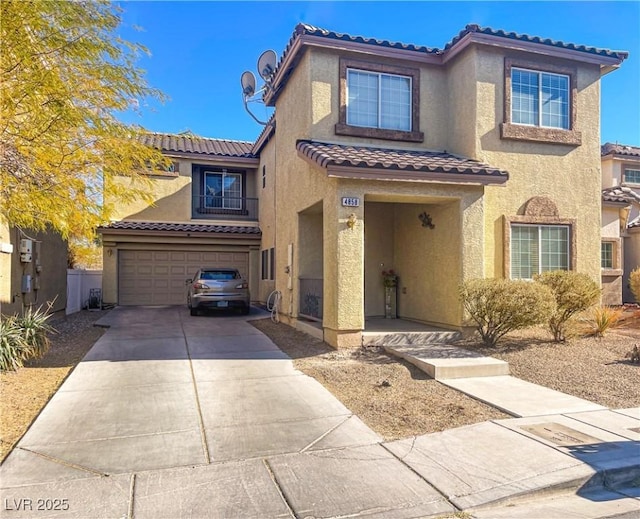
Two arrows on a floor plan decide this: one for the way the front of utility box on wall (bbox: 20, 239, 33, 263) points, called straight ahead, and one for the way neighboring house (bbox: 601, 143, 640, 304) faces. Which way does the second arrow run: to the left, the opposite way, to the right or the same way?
to the right

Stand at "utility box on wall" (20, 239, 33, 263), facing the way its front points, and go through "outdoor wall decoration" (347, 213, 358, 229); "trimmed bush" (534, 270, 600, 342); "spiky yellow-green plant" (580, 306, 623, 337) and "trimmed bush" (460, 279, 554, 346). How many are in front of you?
4

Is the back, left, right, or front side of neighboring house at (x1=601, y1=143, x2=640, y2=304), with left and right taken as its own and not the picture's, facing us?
front

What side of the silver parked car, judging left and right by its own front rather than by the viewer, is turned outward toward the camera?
back

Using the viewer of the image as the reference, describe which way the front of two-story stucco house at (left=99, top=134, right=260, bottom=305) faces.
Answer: facing the viewer

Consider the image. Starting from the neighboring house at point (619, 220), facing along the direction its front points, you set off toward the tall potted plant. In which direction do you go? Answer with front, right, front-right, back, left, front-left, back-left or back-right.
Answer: front-right

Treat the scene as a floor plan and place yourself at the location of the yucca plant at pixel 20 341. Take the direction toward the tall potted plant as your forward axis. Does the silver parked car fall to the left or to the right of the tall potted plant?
left

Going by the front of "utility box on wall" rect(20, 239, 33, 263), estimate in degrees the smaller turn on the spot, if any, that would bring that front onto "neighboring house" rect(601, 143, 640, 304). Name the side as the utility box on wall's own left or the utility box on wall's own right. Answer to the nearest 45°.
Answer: approximately 45° to the utility box on wall's own left

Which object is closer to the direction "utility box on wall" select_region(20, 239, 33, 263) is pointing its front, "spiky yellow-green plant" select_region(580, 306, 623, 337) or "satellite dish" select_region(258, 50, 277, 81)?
the spiky yellow-green plant

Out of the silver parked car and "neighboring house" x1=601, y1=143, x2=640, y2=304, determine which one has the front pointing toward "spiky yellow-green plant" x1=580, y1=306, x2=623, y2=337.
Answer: the neighboring house

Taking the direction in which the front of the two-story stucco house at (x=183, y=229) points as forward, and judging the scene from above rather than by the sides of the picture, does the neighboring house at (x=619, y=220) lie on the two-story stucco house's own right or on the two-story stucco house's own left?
on the two-story stucco house's own left

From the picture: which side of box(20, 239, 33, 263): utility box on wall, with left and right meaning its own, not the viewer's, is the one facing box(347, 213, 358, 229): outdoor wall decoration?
front

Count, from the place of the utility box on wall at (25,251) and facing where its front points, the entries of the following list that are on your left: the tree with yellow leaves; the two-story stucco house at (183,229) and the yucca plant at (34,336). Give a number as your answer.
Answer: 1

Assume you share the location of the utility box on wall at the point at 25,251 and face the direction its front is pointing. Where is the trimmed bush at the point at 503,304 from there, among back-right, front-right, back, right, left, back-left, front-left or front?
front
